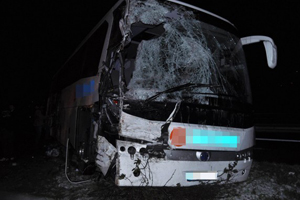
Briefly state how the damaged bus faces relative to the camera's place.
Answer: facing the viewer and to the right of the viewer
